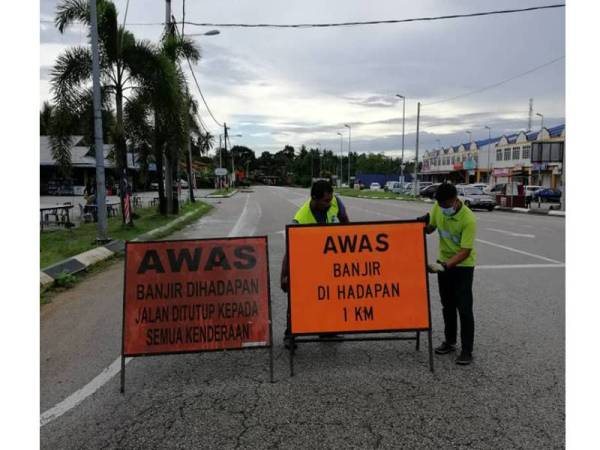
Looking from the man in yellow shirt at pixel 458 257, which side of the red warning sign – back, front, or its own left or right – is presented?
left

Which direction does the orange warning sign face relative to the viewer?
toward the camera

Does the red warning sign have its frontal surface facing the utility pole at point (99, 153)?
no

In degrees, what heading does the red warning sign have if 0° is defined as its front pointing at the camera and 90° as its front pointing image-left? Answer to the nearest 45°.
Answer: approximately 0°

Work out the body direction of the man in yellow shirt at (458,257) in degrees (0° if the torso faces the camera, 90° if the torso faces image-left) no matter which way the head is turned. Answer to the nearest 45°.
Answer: approximately 45°

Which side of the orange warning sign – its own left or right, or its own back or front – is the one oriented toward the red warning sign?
right

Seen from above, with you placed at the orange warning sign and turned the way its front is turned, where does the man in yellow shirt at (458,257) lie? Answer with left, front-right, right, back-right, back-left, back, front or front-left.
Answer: left

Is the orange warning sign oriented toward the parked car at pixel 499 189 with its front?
no

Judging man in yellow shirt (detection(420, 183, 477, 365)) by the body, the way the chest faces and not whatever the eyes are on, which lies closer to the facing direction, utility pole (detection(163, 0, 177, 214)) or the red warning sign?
the red warning sign

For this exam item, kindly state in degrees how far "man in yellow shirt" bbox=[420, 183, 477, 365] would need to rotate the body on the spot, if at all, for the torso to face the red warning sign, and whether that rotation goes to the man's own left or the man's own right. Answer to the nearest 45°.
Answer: approximately 45° to the man's own right

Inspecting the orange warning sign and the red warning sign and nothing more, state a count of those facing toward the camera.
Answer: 2

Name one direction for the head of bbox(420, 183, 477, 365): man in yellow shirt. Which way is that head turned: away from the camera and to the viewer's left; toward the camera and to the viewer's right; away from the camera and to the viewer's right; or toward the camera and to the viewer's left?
toward the camera and to the viewer's left

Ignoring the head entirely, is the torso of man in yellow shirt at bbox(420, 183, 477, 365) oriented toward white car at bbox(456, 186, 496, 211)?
no
